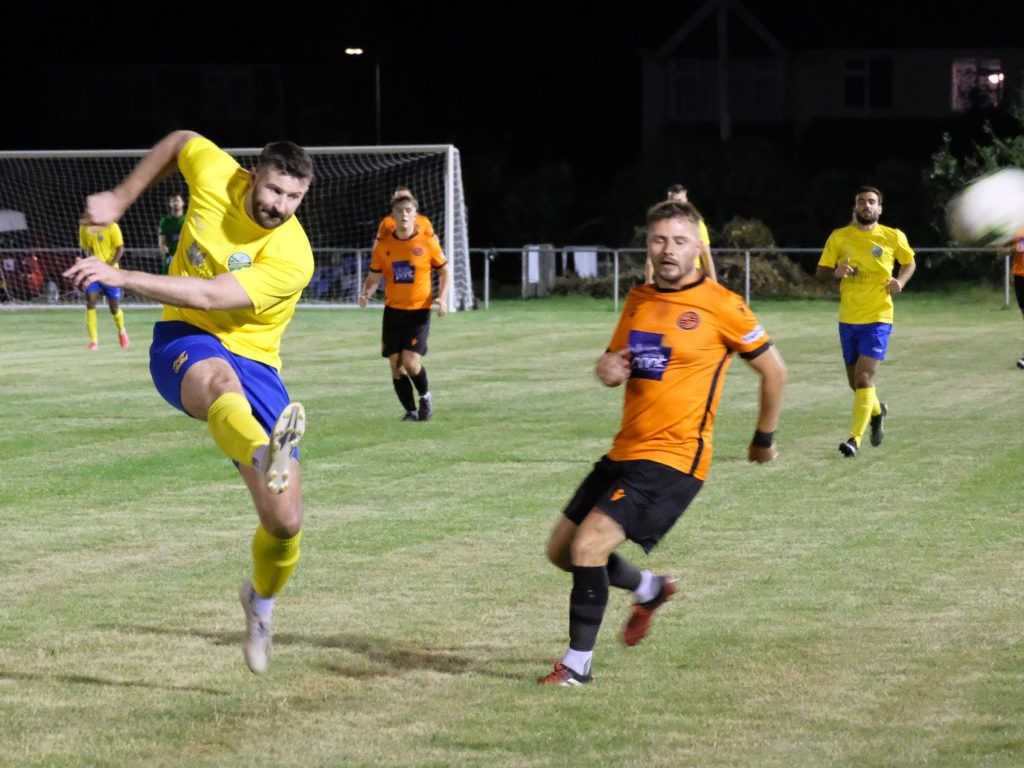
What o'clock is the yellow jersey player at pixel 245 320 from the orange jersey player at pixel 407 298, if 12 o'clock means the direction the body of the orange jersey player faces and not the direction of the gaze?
The yellow jersey player is roughly at 12 o'clock from the orange jersey player.

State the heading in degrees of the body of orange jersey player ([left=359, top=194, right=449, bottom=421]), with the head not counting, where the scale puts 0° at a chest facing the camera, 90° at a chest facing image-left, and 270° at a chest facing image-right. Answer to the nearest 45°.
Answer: approximately 0°

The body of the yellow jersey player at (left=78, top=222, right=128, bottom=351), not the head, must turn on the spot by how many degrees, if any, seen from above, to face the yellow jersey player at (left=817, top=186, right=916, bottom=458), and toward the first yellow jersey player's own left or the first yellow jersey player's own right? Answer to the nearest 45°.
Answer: approximately 45° to the first yellow jersey player's own left

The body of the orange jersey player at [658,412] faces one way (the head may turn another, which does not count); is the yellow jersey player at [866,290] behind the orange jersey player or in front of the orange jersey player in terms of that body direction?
behind

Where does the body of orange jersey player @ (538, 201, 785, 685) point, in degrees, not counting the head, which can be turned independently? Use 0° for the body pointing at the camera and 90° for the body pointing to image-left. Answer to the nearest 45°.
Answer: approximately 45°

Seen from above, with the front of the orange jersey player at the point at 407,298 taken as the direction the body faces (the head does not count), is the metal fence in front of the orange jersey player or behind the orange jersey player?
behind

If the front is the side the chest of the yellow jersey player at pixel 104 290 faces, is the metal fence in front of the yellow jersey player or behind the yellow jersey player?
behind
